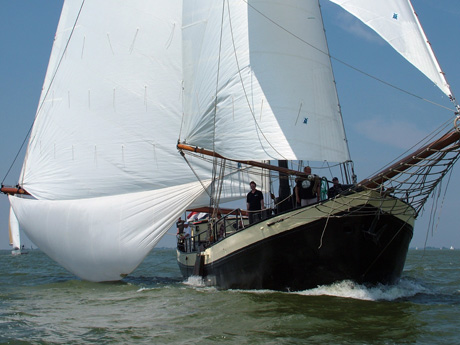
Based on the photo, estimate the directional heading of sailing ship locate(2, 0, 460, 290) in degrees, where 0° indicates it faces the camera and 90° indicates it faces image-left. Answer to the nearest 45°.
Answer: approximately 315°

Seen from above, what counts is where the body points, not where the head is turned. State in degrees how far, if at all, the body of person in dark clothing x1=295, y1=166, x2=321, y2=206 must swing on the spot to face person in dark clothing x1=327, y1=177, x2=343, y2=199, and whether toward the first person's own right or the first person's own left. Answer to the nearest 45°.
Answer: approximately 90° to the first person's own left

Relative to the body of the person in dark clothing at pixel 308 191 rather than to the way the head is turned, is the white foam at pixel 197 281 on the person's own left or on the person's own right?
on the person's own right

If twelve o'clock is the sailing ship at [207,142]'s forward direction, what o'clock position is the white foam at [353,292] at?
The white foam is roughly at 12 o'clock from the sailing ship.

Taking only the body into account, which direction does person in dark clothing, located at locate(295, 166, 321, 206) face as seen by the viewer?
toward the camera
